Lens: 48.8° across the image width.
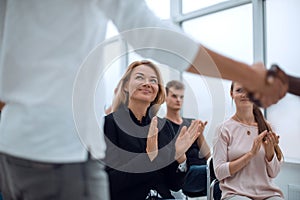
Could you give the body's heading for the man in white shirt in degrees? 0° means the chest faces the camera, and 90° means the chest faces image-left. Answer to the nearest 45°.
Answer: approximately 225°

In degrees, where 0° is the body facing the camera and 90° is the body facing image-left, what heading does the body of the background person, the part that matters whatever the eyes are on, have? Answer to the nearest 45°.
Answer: approximately 315°

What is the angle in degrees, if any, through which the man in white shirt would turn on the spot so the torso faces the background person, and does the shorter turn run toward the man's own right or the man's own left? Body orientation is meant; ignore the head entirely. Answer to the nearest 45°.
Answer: approximately 45° to the man's own left

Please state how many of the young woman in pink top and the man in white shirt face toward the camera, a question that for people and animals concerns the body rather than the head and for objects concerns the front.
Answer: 1

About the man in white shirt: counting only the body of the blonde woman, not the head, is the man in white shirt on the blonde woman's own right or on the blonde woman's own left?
on the blonde woman's own right
